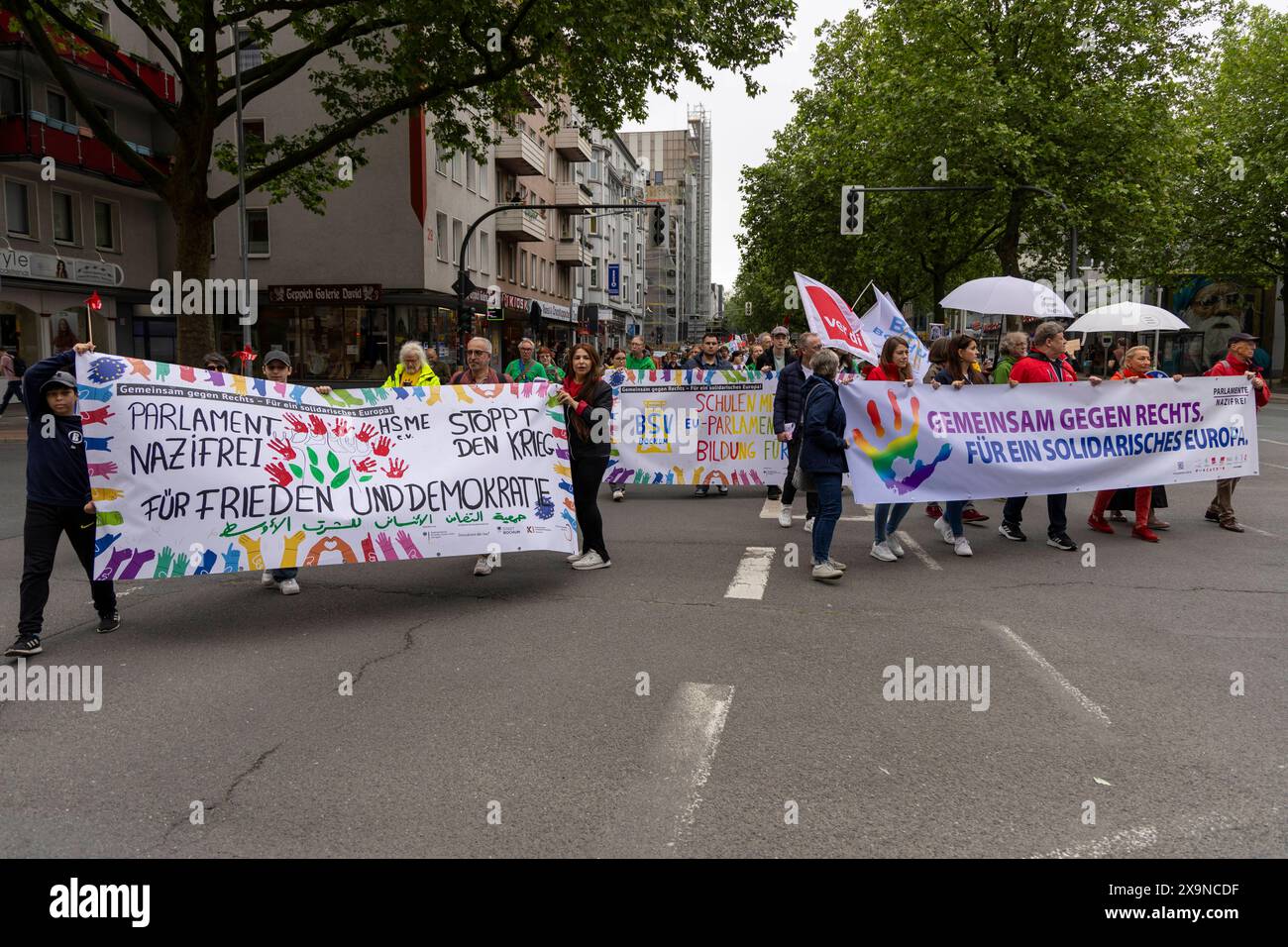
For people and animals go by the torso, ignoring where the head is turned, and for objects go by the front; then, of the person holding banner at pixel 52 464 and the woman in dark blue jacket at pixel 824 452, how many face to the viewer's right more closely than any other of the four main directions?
1

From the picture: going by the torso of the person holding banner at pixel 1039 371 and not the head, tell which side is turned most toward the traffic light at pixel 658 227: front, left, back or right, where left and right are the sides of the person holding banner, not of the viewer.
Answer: back

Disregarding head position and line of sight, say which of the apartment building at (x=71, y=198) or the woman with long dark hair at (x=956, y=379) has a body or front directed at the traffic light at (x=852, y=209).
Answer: the apartment building

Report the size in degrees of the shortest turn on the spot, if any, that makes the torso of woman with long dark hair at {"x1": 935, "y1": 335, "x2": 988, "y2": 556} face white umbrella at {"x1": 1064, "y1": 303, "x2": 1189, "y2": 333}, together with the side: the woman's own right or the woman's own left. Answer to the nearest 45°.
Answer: approximately 135° to the woman's own left

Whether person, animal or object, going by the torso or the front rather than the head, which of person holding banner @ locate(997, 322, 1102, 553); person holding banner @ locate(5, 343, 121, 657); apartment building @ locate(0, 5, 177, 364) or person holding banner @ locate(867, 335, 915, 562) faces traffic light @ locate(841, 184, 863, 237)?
the apartment building

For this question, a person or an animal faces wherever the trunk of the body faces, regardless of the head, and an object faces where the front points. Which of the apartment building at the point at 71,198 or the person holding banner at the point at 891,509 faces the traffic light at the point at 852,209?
the apartment building
